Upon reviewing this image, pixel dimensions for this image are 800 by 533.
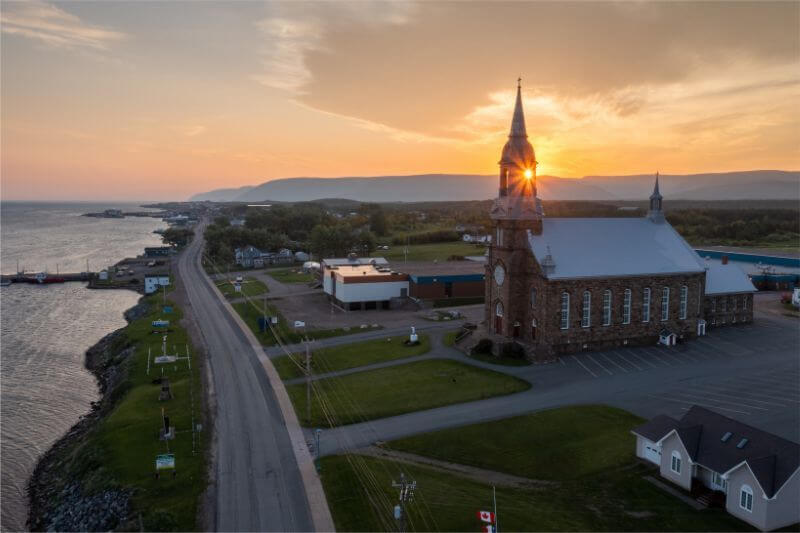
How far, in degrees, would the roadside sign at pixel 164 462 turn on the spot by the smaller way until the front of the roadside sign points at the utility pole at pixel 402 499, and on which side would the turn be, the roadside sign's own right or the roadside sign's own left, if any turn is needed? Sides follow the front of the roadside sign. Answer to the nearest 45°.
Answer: approximately 45° to the roadside sign's own left

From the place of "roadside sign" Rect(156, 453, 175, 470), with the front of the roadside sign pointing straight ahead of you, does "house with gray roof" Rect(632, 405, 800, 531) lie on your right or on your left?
on your left

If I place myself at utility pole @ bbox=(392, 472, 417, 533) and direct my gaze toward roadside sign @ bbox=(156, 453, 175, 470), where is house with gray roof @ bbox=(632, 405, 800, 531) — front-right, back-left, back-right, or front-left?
back-right

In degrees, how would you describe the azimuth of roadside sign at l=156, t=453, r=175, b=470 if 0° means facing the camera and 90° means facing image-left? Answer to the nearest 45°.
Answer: approximately 0°
